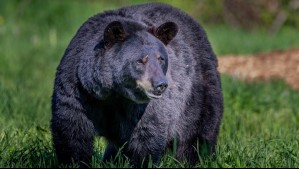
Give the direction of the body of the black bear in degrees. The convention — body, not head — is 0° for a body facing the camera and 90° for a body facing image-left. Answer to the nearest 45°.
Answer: approximately 45°
